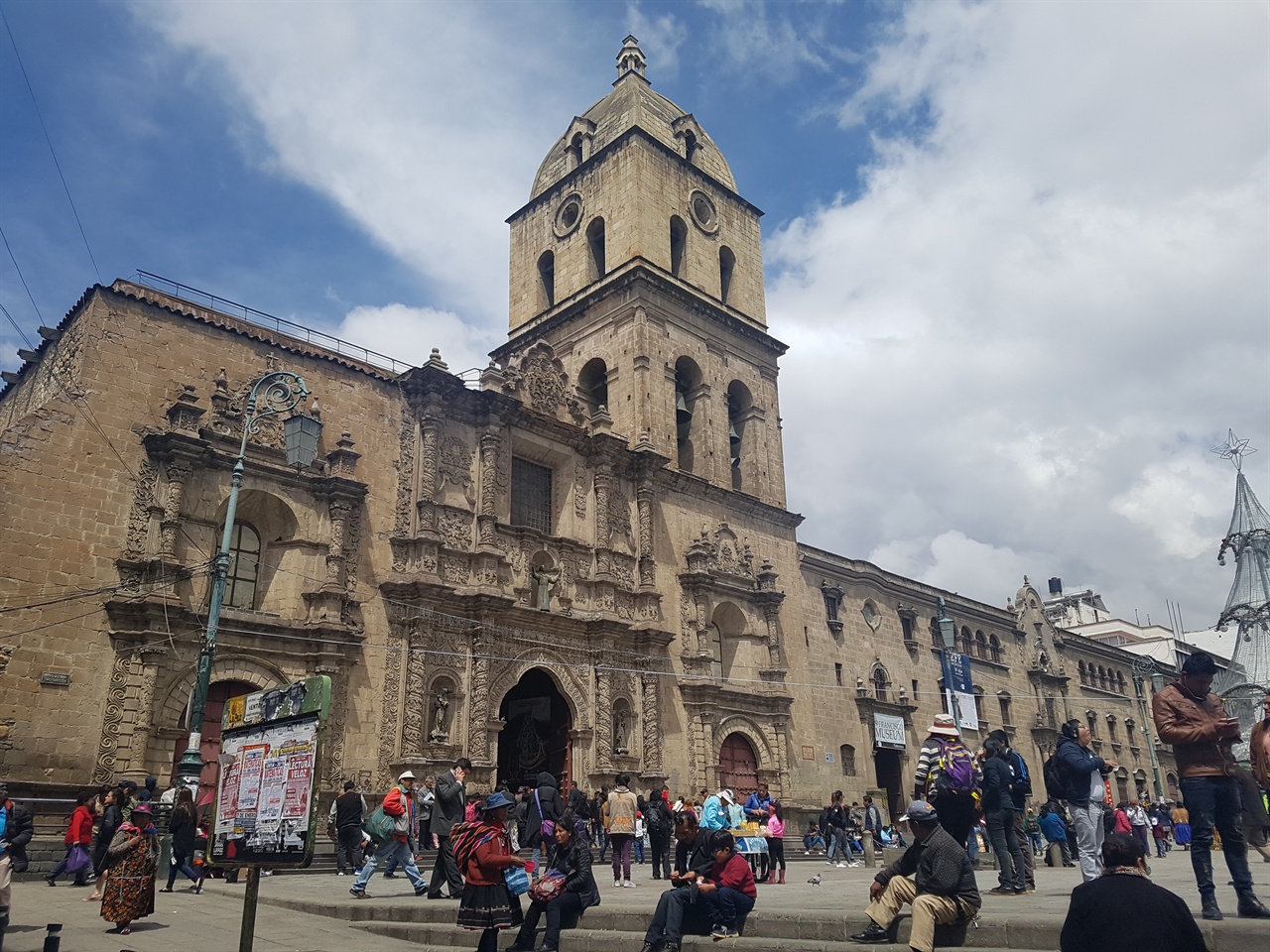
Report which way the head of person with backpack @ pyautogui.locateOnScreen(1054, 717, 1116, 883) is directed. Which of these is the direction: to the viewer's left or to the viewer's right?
to the viewer's right

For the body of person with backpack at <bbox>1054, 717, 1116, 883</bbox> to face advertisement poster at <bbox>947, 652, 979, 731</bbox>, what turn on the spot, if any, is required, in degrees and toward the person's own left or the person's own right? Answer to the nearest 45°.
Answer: approximately 90° to the person's own left

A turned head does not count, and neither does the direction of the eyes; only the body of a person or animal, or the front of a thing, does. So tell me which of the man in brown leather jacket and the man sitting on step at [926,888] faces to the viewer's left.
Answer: the man sitting on step

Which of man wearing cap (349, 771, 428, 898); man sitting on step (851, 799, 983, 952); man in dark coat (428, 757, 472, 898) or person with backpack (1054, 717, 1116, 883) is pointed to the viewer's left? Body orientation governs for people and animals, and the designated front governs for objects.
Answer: the man sitting on step

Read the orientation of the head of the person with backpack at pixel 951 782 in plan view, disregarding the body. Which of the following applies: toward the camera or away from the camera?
away from the camera

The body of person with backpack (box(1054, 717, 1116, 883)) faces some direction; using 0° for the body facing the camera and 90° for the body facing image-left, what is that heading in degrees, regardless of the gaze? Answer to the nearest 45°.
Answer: approximately 270°

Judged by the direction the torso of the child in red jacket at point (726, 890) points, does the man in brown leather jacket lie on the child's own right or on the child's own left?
on the child's own left

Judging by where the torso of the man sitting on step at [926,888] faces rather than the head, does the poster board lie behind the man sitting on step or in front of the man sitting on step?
in front

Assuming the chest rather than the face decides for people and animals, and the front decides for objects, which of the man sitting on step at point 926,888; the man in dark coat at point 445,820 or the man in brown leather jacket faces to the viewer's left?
the man sitting on step
